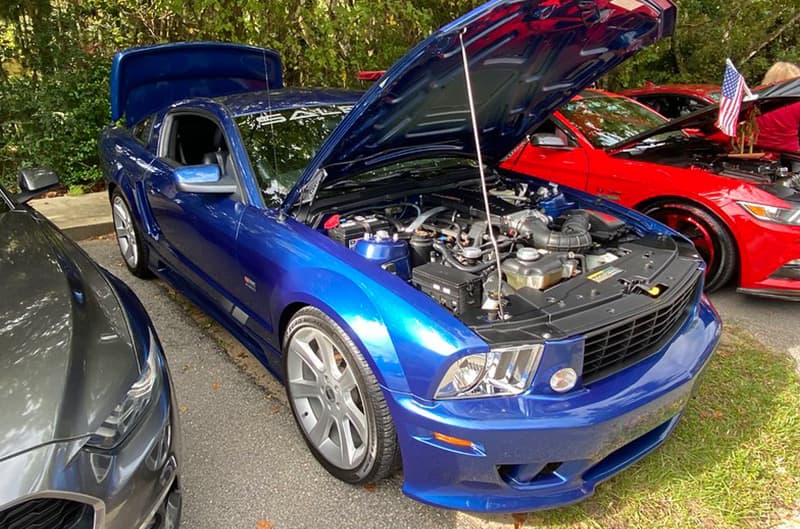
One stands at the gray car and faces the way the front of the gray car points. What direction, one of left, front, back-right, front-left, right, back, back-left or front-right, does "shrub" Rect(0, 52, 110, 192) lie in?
back

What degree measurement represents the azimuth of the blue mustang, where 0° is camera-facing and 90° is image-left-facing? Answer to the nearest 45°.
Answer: approximately 315°

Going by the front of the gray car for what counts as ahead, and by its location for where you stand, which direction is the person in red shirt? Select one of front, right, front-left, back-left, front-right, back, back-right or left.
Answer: left

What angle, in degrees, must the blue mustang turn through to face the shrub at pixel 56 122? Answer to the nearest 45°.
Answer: approximately 180°

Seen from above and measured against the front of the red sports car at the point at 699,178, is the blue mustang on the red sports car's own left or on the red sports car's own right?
on the red sports car's own right

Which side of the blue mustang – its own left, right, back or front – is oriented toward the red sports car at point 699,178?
left

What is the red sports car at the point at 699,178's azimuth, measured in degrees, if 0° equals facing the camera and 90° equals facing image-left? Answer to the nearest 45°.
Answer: approximately 315°

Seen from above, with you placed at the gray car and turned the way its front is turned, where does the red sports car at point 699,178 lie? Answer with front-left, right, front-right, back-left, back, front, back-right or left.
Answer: left

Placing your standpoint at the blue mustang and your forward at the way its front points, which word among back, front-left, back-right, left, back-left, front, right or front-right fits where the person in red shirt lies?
left

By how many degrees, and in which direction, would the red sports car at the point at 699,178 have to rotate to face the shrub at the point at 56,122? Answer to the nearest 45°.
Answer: approximately 135° to its right
